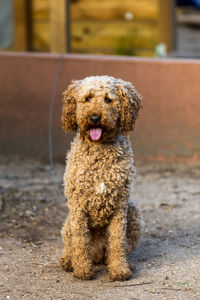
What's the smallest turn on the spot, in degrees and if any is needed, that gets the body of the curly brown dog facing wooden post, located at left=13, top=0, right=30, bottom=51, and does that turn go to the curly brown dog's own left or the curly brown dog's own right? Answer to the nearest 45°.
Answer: approximately 180°

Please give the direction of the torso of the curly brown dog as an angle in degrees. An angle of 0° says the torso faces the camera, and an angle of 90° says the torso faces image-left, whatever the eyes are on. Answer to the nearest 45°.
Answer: approximately 0°

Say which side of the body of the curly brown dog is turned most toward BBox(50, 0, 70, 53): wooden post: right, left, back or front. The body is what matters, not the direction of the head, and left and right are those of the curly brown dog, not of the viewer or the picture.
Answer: back

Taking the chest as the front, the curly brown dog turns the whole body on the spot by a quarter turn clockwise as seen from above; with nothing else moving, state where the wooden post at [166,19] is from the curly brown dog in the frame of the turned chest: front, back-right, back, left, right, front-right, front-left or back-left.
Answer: right
